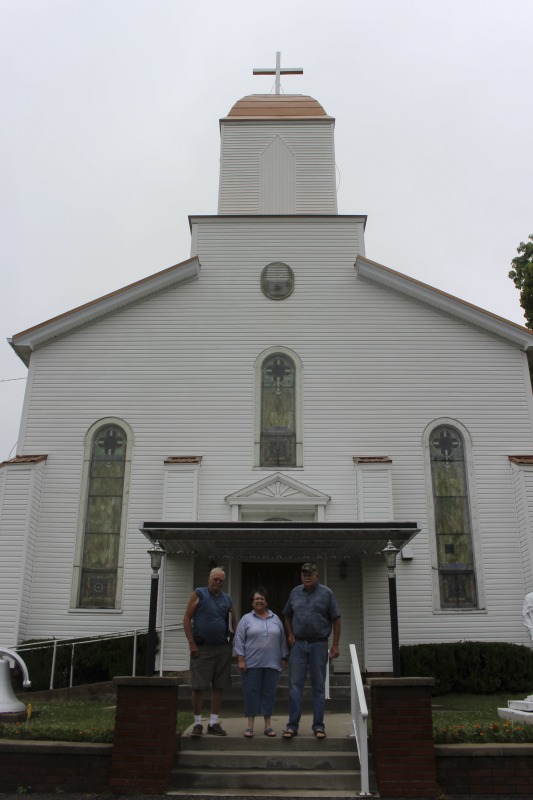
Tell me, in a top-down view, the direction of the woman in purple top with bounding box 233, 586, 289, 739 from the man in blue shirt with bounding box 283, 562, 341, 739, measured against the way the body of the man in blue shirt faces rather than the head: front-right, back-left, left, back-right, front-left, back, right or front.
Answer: right

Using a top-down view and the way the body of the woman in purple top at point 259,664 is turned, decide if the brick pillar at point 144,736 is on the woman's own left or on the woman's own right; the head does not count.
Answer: on the woman's own right

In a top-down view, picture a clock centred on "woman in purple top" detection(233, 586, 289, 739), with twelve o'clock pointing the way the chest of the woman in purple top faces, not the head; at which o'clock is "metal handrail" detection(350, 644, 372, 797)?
The metal handrail is roughly at 10 o'clock from the woman in purple top.

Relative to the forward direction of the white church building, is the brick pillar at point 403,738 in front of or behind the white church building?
in front

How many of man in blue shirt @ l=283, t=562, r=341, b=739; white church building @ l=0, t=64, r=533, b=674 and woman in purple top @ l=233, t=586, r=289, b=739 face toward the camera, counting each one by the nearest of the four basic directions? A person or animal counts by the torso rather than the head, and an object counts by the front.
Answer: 3

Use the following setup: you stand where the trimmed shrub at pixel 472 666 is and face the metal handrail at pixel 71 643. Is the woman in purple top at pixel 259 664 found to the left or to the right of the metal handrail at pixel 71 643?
left

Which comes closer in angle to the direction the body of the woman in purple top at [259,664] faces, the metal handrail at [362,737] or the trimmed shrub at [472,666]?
the metal handrail

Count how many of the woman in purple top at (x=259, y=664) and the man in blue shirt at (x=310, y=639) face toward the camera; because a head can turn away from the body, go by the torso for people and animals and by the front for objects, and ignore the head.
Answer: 2

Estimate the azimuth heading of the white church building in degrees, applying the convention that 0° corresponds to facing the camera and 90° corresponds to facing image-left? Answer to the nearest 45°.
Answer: approximately 0°

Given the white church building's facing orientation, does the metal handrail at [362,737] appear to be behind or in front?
in front

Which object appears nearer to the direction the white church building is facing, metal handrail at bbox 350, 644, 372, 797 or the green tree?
the metal handrail
